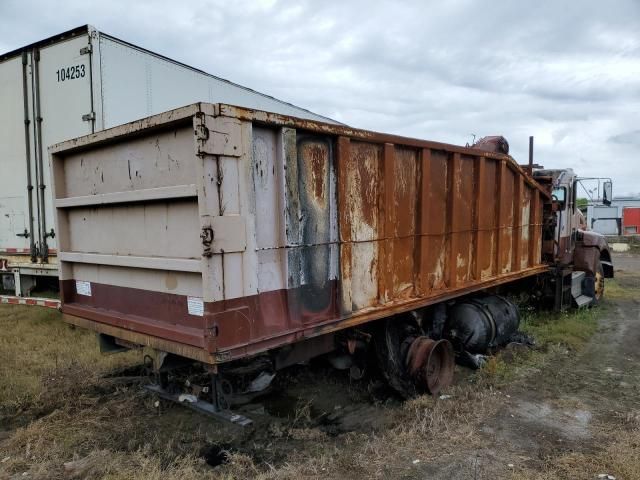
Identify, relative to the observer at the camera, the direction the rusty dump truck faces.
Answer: facing away from the viewer and to the right of the viewer

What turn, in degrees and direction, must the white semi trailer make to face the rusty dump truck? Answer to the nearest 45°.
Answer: approximately 90° to its right

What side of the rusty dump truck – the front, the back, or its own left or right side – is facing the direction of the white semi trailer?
left

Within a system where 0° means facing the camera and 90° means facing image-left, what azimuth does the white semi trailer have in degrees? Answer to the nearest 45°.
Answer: approximately 225°
